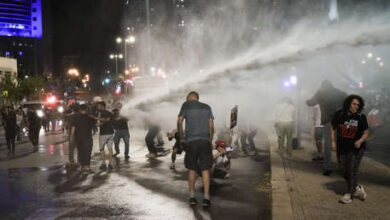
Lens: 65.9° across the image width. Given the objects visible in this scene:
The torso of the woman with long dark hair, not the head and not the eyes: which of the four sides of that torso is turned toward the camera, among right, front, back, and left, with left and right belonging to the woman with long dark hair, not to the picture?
front

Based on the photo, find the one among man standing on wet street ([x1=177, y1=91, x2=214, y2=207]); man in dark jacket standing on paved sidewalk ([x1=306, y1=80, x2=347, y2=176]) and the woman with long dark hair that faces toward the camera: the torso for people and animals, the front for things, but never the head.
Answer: the woman with long dark hair

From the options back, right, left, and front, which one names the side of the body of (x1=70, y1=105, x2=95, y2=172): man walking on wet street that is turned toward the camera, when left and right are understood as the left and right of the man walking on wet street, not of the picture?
back

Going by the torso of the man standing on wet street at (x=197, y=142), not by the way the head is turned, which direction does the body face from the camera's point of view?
away from the camera

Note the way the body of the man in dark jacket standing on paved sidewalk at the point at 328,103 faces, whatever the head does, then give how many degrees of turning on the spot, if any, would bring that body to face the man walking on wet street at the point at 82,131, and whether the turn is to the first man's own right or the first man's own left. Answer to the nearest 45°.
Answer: approximately 90° to the first man's own left

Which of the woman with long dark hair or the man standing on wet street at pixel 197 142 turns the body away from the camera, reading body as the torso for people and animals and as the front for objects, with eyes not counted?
the man standing on wet street

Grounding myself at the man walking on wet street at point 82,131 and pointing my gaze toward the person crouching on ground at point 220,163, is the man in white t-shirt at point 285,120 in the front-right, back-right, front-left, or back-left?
front-left

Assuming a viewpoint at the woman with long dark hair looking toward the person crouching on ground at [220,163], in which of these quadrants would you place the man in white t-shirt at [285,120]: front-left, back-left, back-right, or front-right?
front-right

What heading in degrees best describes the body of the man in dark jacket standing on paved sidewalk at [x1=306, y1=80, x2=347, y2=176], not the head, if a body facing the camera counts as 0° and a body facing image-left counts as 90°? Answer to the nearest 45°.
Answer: approximately 180°
